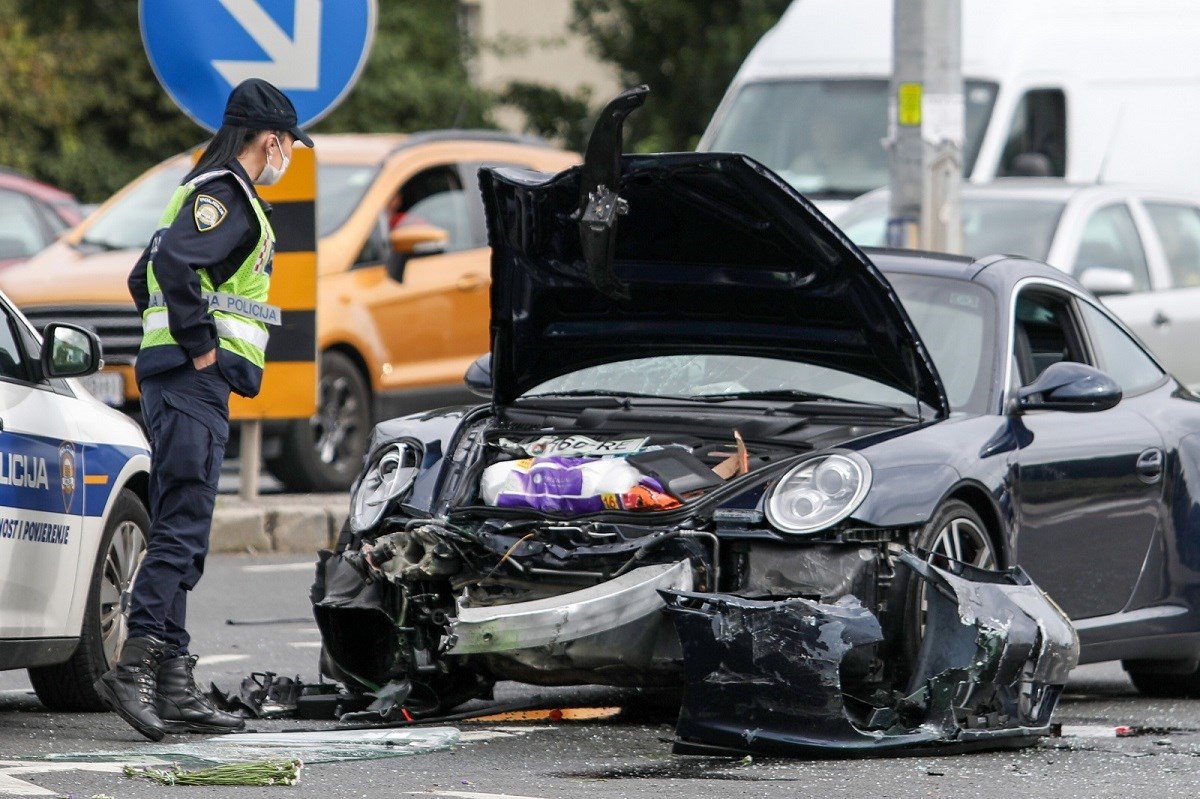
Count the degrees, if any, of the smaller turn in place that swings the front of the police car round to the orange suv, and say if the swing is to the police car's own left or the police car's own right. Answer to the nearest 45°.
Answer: approximately 45° to the police car's own left

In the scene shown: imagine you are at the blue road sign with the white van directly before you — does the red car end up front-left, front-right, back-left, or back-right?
front-left

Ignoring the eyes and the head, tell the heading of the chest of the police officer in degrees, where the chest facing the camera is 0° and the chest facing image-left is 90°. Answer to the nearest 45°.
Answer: approximately 270°

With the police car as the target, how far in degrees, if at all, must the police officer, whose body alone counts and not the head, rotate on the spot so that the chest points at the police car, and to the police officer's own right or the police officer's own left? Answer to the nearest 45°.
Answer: approximately 135° to the police officer's own left

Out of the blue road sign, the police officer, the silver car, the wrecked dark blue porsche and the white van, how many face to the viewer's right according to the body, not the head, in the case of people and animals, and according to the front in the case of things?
1

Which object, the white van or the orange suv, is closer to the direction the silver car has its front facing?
the orange suv

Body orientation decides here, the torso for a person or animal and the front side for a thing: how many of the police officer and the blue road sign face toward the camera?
1

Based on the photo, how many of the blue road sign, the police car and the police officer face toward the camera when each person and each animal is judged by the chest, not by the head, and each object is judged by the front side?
1

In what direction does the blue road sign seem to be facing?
toward the camera

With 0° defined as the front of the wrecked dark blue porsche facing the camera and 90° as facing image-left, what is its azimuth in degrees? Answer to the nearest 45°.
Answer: approximately 45°

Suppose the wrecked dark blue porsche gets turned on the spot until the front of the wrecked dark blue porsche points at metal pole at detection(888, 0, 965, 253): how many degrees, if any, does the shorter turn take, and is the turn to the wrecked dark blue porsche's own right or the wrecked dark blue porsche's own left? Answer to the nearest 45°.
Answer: approximately 135° to the wrecked dark blue porsche's own right

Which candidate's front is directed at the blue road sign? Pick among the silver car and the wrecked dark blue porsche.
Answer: the silver car

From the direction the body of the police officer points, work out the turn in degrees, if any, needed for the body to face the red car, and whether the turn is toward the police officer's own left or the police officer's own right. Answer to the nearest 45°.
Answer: approximately 90° to the police officer's own left

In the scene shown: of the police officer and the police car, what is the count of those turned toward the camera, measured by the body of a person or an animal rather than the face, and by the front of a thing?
0

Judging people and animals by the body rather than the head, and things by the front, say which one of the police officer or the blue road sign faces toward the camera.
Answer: the blue road sign

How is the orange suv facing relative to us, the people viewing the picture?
facing the viewer and to the left of the viewer

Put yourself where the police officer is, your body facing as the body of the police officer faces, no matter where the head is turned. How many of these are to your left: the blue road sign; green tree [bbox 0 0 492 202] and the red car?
3
